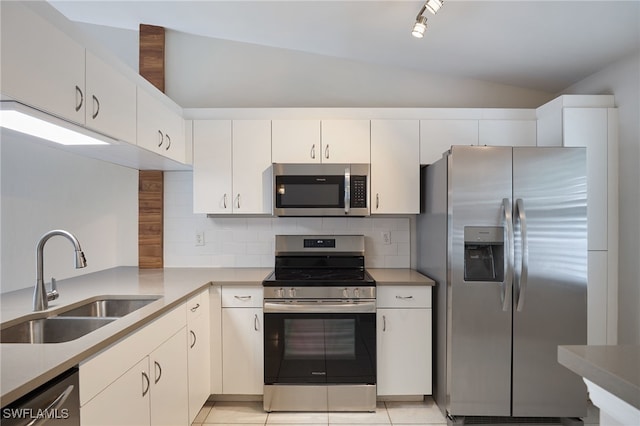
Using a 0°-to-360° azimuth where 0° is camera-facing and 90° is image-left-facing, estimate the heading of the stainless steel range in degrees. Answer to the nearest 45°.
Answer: approximately 0°

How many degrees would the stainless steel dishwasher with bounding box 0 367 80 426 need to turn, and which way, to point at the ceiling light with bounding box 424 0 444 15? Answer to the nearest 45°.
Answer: approximately 45° to its left

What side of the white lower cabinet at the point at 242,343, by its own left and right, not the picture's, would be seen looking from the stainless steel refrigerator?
left

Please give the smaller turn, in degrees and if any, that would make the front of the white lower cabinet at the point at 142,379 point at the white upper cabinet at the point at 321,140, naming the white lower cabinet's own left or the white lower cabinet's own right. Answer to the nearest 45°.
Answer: approximately 90° to the white lower cabinet's own left

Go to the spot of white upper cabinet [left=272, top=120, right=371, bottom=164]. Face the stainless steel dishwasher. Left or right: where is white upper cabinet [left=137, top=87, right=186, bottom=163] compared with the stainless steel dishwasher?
right

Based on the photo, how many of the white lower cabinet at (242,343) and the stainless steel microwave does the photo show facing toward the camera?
2

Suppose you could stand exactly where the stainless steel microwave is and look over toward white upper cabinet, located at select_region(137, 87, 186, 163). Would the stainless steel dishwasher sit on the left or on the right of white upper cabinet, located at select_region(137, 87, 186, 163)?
left

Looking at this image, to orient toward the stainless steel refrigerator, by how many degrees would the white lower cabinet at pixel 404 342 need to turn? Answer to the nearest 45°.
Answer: approximately 90° to its left

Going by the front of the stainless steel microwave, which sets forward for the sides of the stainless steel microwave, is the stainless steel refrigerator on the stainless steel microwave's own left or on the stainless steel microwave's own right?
on the stainless steel microwave's own left
